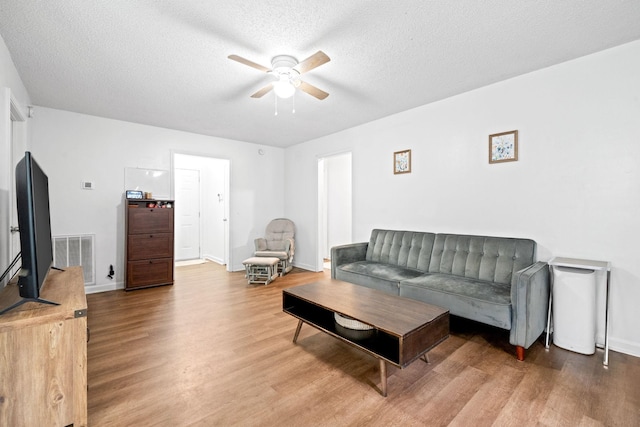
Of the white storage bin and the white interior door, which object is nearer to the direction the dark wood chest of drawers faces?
the white storage bin

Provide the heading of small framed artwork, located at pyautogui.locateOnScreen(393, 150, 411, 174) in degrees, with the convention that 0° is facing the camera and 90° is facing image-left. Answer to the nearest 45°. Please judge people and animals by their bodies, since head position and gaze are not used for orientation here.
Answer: approximately 45°

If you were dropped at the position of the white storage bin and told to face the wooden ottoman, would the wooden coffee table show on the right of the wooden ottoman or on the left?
left

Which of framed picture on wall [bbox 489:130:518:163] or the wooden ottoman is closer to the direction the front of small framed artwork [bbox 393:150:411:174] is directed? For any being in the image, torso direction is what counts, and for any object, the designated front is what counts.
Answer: the wooden ottoman

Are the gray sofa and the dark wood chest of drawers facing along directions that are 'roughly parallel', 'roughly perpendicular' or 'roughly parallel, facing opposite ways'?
roughly perpendicular

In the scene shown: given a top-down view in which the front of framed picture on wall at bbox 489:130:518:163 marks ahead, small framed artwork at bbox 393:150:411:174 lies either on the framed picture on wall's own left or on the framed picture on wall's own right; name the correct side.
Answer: on the framed picture on wall's own right

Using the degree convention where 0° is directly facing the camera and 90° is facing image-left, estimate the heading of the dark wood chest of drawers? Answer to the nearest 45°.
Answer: approximately 0°

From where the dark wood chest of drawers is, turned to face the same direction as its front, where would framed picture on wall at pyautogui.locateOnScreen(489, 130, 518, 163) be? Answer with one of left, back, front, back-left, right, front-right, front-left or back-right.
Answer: front-left
